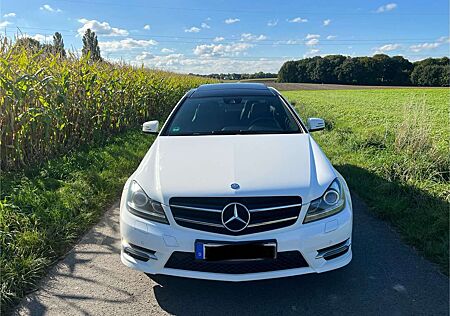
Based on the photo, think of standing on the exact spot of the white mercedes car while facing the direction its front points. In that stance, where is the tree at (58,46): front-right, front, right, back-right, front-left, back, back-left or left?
back-right

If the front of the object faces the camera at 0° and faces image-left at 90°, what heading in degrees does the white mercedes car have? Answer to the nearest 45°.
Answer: approximately 0°
